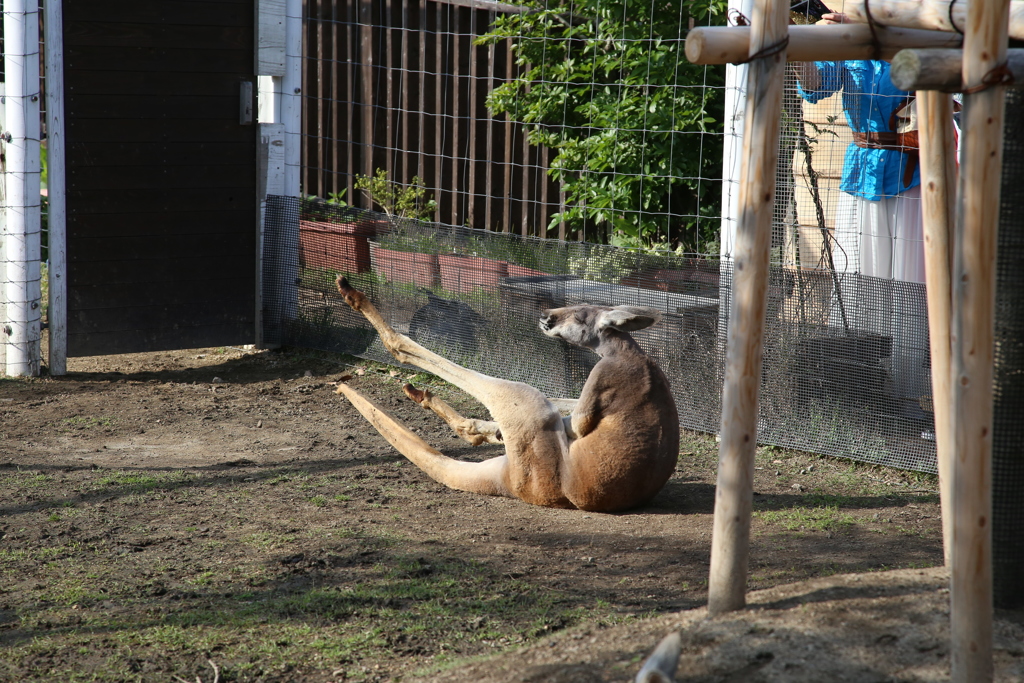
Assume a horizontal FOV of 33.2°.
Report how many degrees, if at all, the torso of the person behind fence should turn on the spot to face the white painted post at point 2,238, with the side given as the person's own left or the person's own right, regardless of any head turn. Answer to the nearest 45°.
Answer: approximately 45° to the person's own right

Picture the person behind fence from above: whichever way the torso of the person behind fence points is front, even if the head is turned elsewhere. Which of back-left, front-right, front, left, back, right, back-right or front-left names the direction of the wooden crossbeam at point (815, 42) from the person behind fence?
front-left

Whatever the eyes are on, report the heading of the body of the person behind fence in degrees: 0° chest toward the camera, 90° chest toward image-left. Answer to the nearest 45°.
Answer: approximately 45°

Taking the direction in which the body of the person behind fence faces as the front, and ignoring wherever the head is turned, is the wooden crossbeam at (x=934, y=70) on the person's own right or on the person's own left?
on the person's own left

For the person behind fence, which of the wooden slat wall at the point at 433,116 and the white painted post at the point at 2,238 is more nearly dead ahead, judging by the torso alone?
the white painted post

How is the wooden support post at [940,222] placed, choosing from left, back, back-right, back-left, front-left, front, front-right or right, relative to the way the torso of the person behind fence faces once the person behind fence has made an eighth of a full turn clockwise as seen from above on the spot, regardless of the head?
left

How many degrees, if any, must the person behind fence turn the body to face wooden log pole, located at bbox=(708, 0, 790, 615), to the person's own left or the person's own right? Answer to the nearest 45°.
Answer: approximately 45° to the person's own left

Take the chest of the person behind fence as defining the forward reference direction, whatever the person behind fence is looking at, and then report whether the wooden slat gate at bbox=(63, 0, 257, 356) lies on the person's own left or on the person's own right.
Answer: on the person's own right

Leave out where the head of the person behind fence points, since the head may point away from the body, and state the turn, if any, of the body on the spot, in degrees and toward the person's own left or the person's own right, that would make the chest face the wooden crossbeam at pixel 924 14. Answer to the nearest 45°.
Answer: approximately 45° to the person's own left

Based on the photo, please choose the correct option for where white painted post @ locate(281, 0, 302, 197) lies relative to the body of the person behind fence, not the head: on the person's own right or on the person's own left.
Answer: on the person's own right
